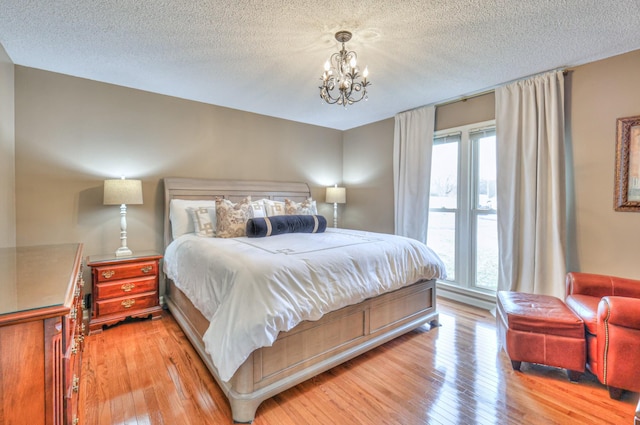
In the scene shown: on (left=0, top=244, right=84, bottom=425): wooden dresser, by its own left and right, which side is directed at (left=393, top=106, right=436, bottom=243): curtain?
front

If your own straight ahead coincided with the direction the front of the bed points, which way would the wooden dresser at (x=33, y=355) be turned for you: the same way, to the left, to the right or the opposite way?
to the left

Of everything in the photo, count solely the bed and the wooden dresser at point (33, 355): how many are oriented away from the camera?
0

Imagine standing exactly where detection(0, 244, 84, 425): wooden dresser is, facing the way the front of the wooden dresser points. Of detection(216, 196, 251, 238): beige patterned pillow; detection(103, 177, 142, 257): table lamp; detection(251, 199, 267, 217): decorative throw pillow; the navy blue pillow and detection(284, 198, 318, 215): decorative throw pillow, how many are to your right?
0

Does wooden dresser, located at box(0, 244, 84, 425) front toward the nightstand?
no

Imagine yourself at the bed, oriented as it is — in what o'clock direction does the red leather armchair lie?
The red leather armchair is roughly at 11 o'clock from the bed.

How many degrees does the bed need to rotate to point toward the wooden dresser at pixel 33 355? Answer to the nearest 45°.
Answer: approximately 90° to its right

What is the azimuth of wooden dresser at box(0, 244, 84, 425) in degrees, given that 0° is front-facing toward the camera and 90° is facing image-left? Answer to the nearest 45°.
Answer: approximately 270°

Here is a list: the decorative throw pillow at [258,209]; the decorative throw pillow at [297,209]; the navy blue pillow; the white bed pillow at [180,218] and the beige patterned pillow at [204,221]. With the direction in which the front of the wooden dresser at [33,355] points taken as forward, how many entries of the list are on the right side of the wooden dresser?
0

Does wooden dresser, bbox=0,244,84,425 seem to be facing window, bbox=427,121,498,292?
yes

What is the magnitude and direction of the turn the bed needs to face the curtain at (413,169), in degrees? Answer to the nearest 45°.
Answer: approximately 90° to its left

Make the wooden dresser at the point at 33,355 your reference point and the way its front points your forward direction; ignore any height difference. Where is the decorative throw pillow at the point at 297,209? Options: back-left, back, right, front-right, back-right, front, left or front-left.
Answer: front-left

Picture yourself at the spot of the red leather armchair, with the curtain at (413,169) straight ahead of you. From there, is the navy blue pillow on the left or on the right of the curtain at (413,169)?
left

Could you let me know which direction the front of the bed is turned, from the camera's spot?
facing the viewer and to the right of the viewer

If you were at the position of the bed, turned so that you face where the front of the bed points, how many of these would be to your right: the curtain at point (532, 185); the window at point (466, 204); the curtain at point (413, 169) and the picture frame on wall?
0

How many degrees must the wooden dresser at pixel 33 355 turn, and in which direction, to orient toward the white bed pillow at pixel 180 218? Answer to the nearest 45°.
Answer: approximately 45° to its left

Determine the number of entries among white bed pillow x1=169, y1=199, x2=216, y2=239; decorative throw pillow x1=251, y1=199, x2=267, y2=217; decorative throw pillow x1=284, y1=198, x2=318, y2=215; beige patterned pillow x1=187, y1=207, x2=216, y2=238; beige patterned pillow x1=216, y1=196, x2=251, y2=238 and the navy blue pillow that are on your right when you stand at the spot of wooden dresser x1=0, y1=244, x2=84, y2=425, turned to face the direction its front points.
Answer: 0

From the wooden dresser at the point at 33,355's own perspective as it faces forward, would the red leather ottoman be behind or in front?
in front

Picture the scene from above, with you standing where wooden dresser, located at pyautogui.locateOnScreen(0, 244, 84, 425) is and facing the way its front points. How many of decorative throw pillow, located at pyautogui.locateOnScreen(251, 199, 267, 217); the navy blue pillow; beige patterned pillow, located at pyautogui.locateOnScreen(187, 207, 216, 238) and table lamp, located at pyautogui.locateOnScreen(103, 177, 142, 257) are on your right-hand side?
0

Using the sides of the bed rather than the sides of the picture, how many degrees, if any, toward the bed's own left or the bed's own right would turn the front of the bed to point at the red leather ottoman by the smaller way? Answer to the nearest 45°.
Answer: approximately 45° to the bed's own left

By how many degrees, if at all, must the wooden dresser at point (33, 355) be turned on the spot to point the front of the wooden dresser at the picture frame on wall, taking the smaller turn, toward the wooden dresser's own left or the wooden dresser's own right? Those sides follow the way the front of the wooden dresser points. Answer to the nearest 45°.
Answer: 0° — it already faces it

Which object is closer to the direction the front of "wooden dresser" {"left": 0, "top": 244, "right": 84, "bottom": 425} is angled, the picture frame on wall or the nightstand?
the picture frame on wall
